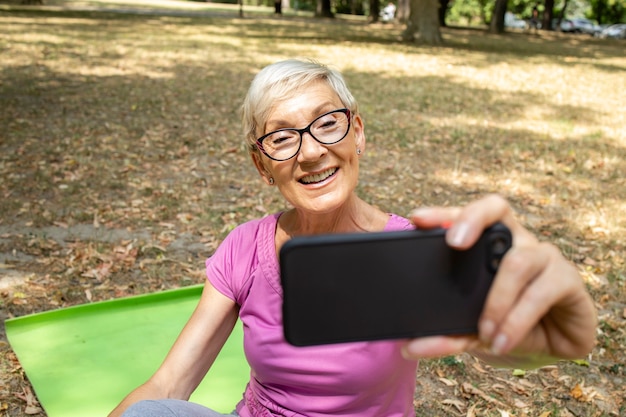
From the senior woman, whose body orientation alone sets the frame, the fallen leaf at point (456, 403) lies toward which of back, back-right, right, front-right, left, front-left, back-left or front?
back-left

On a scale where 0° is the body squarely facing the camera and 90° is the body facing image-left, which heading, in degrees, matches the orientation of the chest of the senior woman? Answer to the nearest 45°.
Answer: approximately 0°

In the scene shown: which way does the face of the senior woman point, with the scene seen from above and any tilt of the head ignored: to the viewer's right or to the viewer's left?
to the viewer's right

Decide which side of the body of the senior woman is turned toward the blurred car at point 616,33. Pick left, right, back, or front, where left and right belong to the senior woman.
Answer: back
